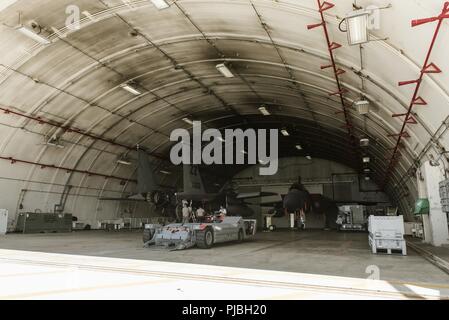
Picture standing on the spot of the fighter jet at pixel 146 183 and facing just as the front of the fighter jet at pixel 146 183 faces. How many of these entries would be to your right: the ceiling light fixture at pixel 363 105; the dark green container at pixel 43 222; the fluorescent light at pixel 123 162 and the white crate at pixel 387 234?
2

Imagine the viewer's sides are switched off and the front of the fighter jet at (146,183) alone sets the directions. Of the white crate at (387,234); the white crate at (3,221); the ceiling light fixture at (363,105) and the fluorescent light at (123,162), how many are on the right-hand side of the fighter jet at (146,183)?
2
